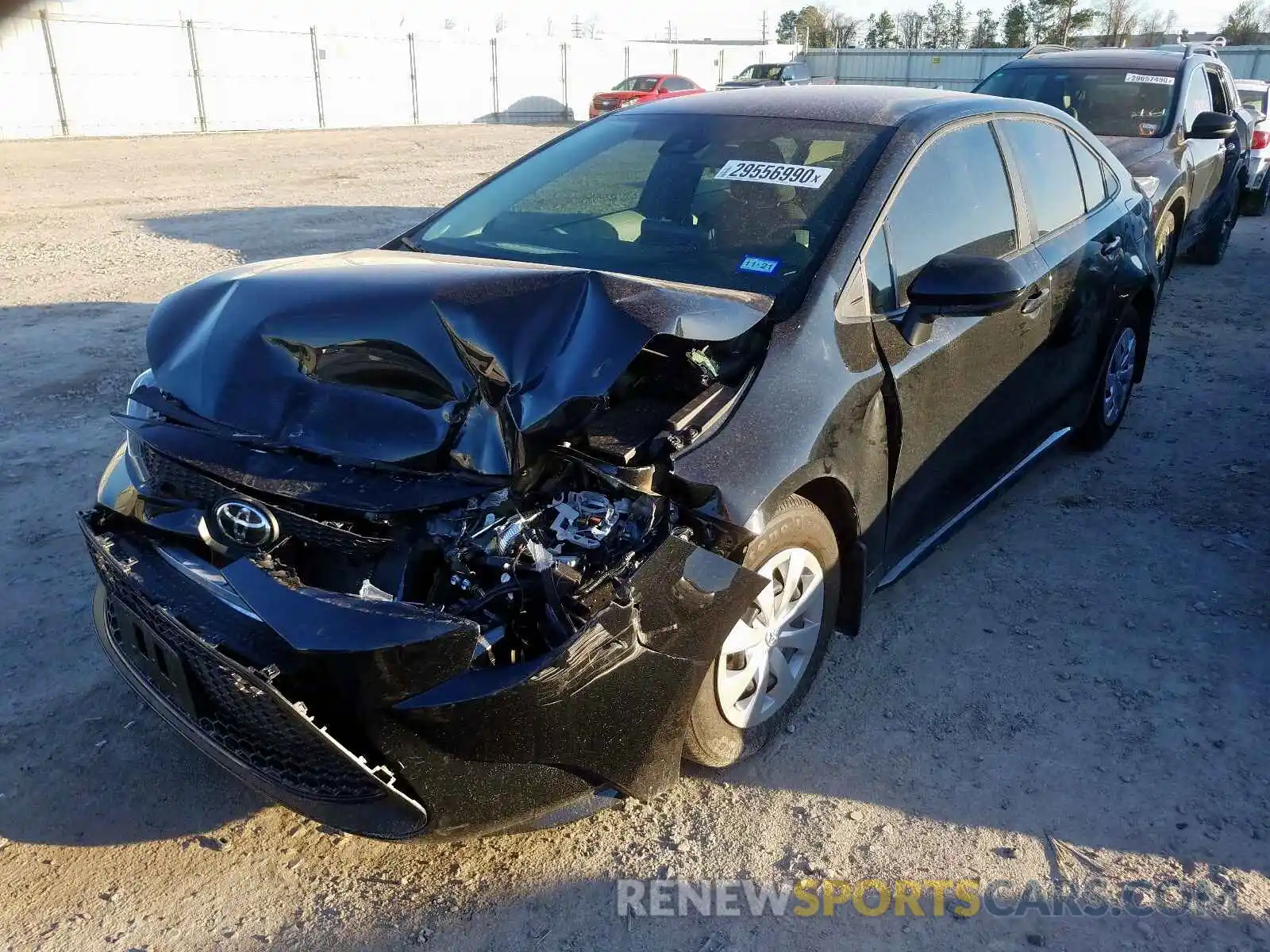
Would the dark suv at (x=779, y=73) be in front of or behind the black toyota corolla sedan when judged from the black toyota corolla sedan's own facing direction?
behind

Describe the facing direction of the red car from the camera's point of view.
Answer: facing the viewer and to the left of the viewer

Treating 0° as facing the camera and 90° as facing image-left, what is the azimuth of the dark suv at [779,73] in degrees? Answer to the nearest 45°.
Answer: approximately 45°

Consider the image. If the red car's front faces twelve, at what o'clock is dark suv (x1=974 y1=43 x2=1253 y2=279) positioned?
The dark suv is roughly at 10 o'clock from the red car.

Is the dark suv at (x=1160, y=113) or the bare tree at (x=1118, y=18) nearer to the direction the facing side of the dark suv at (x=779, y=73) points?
the dark suv

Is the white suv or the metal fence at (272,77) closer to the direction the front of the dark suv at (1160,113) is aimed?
the metal fence

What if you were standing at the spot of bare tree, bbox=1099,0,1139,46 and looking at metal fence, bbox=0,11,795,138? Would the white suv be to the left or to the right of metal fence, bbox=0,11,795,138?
left

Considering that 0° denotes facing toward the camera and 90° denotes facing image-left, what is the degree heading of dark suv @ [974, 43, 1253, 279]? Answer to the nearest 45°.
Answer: approximately 45°

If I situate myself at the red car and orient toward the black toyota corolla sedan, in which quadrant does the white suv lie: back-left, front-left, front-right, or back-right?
front-left

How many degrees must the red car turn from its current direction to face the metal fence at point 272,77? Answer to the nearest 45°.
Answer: approximately 45° to its right

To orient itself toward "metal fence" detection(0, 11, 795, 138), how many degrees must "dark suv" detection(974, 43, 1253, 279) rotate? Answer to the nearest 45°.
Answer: approximately 90° to its right

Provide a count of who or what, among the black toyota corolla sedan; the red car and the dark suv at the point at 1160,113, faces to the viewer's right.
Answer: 0

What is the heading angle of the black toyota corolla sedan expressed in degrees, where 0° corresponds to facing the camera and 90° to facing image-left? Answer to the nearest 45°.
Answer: approximately 45°

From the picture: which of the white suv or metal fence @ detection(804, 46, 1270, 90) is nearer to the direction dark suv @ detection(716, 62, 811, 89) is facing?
the white suv

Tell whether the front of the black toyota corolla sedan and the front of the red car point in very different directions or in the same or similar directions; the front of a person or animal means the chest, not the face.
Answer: same or similar directions
